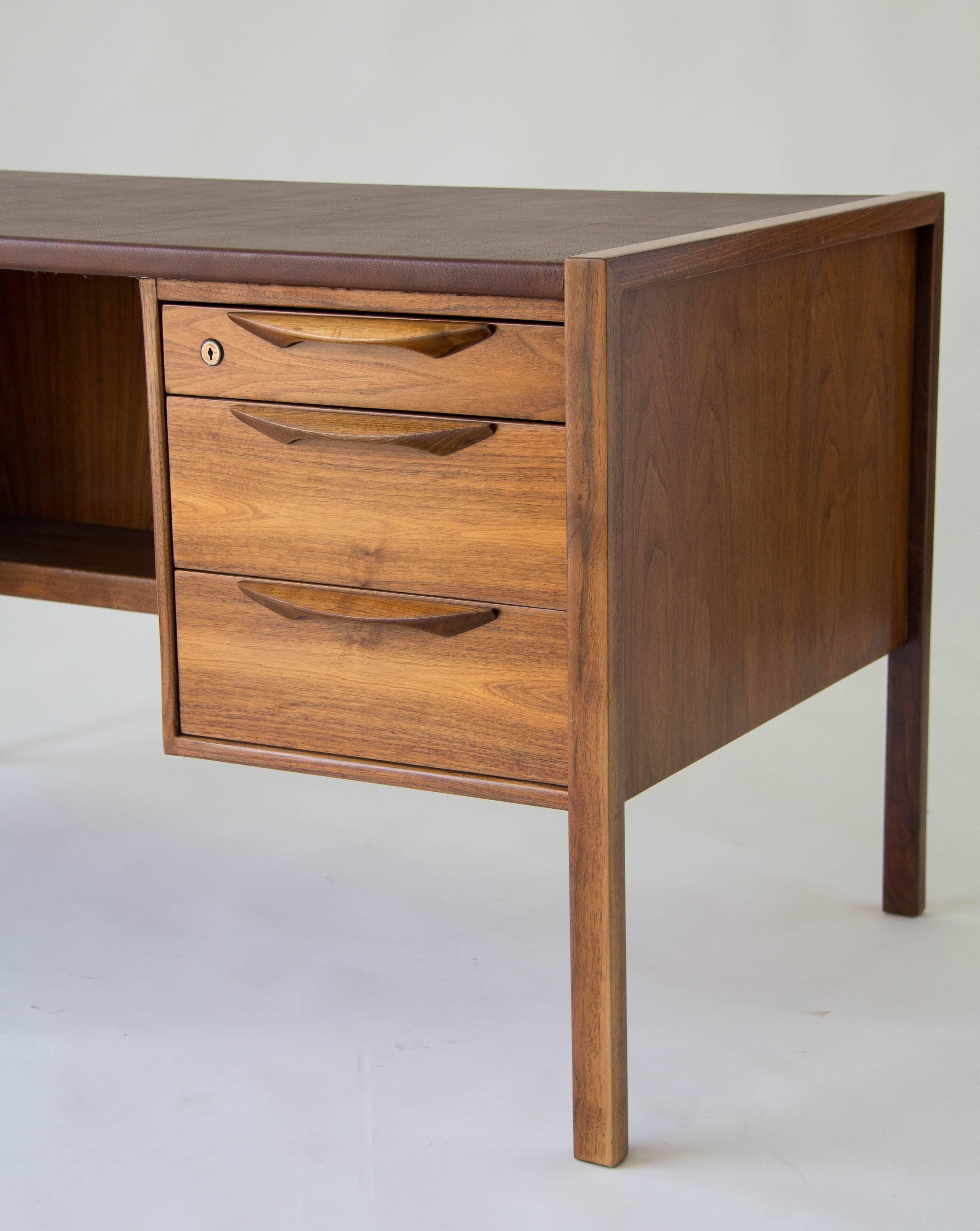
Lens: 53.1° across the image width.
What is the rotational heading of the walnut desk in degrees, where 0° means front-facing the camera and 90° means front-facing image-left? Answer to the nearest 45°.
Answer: approximately 45°
